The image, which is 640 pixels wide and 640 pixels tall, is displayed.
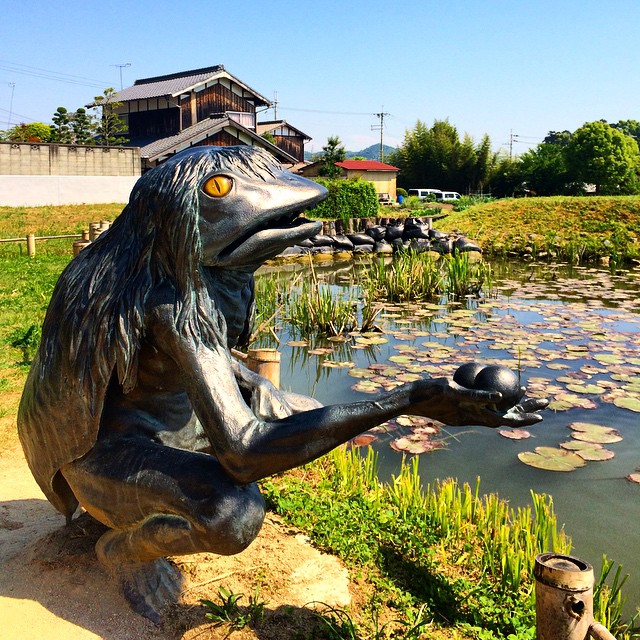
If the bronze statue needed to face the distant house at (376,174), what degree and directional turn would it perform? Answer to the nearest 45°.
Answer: approximately 90° to its left

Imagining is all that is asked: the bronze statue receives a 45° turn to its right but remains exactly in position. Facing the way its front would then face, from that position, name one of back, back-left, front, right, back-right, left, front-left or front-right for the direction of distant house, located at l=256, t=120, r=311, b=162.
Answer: back-left

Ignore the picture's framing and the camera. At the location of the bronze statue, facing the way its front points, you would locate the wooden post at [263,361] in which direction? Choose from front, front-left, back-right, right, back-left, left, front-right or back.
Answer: left

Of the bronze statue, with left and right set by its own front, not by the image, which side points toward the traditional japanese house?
left

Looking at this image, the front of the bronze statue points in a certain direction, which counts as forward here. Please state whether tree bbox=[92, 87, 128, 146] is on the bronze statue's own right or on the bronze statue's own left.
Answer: on the bronze statue's own left

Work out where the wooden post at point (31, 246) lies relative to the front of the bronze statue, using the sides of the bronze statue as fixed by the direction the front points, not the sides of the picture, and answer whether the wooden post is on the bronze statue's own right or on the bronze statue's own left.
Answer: on the bronze statue's own left

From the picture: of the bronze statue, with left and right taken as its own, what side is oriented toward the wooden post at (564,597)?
front

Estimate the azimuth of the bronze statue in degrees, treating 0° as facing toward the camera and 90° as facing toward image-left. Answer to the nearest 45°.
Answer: approximately 270°

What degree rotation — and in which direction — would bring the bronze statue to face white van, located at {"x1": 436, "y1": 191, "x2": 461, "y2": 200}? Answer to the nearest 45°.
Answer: approximately 90° to its left

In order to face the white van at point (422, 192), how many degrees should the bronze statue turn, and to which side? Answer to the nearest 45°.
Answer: approximately 90° to its left

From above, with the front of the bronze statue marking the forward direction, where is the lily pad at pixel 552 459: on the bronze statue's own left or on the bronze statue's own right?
on the bronze statue's own left

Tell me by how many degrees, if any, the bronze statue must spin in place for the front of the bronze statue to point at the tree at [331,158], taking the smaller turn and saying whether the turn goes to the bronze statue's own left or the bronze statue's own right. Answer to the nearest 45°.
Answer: approximately 90° to the bronze statue's own left

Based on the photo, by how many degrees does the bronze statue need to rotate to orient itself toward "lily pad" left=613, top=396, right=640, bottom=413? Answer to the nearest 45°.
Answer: approximately 45° to its left

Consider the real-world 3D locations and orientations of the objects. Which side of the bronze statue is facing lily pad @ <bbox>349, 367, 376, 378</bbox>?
left
